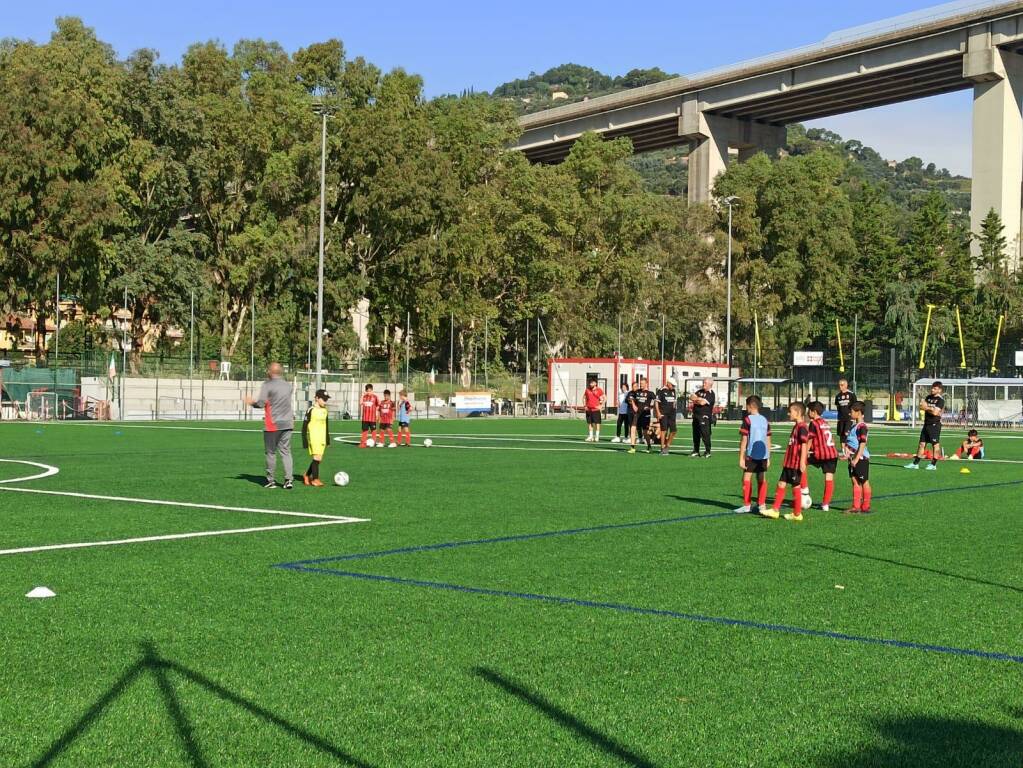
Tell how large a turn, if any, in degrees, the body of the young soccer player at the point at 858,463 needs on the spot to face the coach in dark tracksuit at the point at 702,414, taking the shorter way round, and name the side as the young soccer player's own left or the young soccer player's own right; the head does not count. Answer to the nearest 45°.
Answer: approximately 90° to the young soccer player's own right

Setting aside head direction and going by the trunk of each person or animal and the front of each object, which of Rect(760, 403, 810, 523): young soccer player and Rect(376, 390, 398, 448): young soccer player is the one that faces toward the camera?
Rect(376, 390, 398, 448): young soccer player

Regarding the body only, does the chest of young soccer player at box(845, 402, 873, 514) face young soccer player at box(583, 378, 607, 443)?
no

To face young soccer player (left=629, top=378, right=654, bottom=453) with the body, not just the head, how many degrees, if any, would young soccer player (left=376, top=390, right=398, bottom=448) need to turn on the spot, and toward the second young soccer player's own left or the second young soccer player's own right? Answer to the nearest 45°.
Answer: approximately 90° to the second young soccer player's own left

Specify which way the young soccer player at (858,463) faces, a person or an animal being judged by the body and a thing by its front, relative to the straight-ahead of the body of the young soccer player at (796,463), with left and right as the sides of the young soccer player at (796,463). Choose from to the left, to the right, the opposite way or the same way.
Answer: the same way

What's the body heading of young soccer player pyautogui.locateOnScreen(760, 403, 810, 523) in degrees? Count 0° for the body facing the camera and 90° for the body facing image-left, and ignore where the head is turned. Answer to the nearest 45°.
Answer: approximately 90°

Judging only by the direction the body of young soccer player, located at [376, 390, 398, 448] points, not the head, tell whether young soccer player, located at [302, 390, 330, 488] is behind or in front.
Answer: in front

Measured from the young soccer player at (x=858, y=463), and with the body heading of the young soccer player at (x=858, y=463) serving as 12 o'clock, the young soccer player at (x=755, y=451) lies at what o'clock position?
the young soccer player at (x=755, y=451) is roughly at 11 o'clock from the young soccer player at (x=858, y=463).

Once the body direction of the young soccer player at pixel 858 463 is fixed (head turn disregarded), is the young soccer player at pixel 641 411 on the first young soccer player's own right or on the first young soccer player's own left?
on the first young soccer player's own right

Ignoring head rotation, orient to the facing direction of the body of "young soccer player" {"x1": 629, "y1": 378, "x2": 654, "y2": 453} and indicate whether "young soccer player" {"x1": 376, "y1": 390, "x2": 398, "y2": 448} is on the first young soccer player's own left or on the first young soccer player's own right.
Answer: on the first young soccer player's own right

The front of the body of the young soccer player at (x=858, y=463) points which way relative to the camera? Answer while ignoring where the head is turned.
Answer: to the viewer's left

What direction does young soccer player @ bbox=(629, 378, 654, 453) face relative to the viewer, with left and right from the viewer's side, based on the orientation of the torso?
facing the viewer

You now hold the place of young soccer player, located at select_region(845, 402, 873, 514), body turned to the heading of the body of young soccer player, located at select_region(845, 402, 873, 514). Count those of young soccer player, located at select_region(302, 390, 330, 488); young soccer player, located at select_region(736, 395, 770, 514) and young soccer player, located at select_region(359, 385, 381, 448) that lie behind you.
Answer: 0

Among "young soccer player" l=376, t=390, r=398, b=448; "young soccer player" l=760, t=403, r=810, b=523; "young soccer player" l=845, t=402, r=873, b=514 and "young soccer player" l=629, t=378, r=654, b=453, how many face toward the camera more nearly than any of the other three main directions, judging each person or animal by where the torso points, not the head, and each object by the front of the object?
2

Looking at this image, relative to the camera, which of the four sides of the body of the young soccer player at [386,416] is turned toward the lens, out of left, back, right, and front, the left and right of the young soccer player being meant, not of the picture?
front
